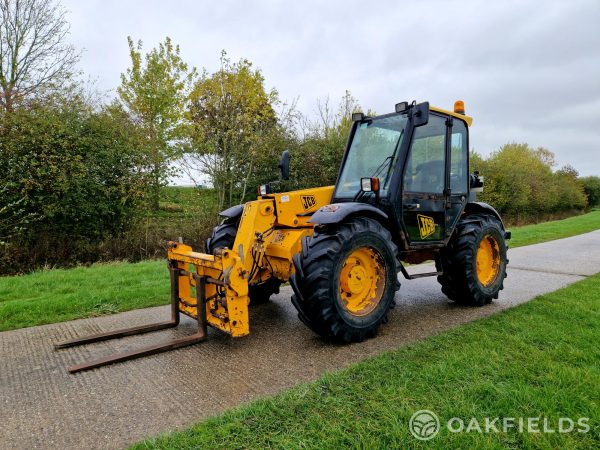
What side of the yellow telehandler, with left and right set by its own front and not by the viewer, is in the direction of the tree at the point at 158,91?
right

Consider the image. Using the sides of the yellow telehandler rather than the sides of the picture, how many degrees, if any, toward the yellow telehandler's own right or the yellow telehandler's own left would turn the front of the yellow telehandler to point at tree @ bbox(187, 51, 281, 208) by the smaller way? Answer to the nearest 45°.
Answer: approximately 135° to the yellow telehandler's own right

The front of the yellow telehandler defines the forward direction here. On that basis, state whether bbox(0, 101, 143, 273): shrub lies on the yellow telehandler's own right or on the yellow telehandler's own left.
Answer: on the yellow telehandler's own right

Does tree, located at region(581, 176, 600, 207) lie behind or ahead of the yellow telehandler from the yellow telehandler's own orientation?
behind

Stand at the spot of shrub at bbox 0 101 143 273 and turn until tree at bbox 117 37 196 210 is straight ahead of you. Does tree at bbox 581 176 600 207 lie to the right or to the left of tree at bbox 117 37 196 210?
right

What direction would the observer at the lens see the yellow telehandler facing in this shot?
facing the viewer and to the left of the viewer

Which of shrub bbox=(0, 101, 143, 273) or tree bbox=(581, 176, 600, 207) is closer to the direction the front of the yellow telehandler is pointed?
the shrub
